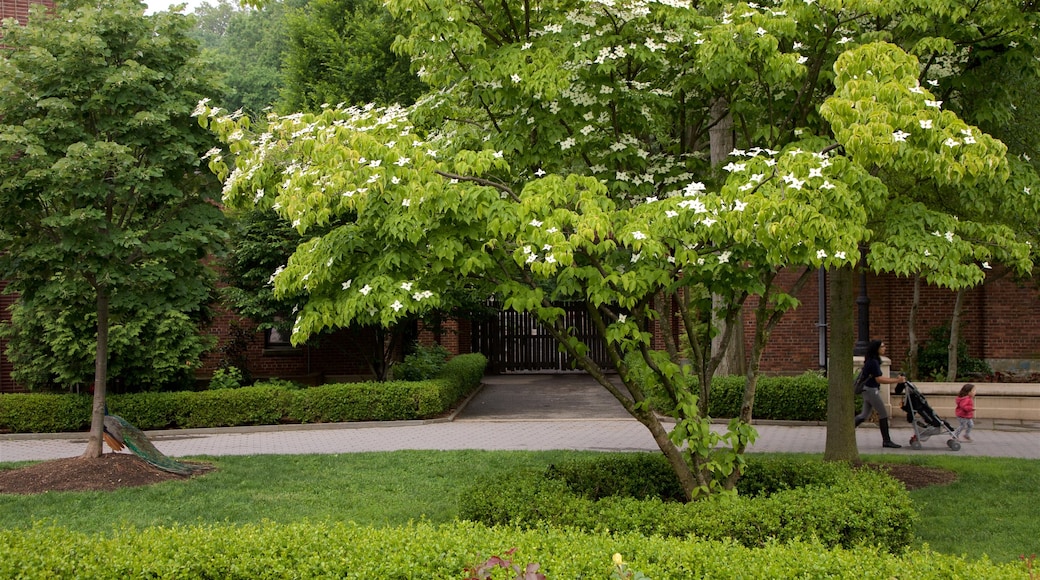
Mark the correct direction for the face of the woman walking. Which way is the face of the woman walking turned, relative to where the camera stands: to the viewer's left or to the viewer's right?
to the viewer's right

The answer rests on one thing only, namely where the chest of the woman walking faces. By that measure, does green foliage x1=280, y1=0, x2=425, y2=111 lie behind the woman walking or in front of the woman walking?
behind

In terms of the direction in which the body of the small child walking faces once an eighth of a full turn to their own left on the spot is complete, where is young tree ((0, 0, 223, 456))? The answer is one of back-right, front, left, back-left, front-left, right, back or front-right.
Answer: back

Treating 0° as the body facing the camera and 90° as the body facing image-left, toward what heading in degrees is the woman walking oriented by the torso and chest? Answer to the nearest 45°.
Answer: approximately 270°

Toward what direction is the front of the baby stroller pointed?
to the viewer's right

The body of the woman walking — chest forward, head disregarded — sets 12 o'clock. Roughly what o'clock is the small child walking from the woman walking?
The small child walking is roughly at 11 o'clock from the woman walking.

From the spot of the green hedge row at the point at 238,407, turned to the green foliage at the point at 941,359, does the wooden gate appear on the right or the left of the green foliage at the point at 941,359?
left
